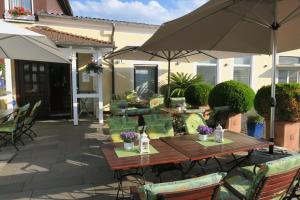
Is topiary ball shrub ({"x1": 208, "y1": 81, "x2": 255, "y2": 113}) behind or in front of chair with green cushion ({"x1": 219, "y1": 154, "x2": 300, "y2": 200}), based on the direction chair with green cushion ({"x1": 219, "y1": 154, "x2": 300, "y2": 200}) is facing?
in front

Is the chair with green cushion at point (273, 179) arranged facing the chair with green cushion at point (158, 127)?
yes

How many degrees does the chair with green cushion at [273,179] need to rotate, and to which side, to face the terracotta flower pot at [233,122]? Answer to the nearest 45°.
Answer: approximately 45° to its right

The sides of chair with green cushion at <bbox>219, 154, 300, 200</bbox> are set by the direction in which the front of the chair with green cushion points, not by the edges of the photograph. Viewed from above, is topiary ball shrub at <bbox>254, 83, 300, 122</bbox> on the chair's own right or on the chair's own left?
on the chair's own right

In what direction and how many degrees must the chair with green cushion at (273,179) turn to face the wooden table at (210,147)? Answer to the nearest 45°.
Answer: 0° — it already faces it

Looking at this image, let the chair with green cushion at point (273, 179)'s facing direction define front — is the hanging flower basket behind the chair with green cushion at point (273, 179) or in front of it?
in front

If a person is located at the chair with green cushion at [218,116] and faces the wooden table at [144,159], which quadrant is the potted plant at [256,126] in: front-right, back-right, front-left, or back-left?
back-left

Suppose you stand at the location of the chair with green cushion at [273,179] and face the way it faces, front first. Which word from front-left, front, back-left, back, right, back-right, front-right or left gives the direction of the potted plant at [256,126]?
front-right

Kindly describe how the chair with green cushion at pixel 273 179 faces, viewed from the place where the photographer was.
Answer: facing away from the viewer and to the left of the viewer

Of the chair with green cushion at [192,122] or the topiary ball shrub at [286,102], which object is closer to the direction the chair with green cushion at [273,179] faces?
the chair with green cushion

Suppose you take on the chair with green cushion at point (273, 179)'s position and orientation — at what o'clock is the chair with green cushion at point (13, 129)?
the chair with green cushion at point (13, 129) is roughly at 11 o'clock from the chair with green cushion at point (273, 179).
